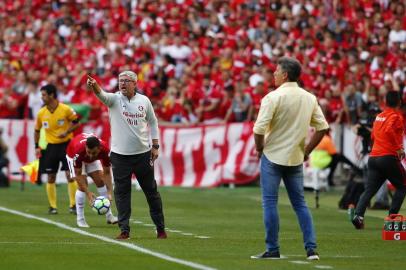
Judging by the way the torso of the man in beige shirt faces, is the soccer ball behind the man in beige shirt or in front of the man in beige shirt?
in front

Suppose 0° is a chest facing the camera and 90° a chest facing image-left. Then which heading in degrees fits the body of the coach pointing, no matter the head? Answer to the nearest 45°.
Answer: approximately 0°

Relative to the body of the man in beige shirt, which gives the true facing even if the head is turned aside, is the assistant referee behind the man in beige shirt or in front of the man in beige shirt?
in front

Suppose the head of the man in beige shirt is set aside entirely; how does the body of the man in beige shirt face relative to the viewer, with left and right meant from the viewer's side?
facing away from the viewer and to the left of the viewer

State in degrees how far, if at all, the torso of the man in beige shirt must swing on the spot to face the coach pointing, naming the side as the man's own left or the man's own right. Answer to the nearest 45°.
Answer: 0° — they already face them

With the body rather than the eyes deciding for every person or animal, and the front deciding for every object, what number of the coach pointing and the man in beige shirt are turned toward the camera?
1

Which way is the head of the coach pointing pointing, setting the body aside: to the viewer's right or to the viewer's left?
to the viewer's left

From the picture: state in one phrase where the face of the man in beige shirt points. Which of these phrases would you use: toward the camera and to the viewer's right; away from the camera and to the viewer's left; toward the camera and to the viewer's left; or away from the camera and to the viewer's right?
away from the camera and to the viewer's left
